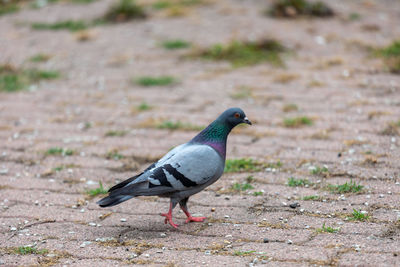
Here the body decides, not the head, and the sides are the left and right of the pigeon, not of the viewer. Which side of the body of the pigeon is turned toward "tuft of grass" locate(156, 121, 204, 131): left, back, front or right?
left

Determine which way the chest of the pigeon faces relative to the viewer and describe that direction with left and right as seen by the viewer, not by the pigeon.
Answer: facing to the right of the viewer

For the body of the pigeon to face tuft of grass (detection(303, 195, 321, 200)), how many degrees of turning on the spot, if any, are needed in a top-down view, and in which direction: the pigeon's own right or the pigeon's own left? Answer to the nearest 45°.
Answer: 0° — it already faces it

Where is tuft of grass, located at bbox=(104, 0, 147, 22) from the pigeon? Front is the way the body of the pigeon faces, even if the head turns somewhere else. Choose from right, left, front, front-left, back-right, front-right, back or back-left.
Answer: left

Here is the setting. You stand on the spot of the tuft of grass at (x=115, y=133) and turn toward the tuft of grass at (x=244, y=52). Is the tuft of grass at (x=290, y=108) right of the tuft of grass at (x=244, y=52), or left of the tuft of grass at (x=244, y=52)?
right

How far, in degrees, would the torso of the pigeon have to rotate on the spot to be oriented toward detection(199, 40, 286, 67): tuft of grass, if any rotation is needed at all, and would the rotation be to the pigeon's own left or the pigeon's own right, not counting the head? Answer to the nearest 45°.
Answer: approximately 90° to the pigeon's own left

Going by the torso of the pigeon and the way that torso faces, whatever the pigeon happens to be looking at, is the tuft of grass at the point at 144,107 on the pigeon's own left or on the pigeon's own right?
on the pigeon's own left

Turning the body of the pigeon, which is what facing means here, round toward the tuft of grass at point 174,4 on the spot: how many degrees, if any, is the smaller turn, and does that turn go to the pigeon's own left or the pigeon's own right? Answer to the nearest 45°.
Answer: approximately 90° to the pigeon's own left

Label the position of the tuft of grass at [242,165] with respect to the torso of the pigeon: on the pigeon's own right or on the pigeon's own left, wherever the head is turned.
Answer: on the pigeon's own left
